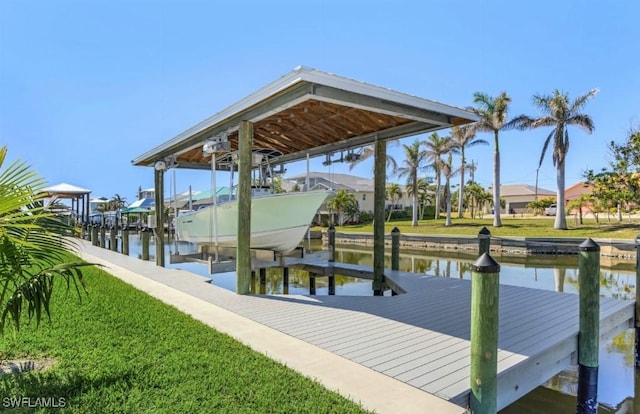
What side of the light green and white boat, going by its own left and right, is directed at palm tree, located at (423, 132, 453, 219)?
left

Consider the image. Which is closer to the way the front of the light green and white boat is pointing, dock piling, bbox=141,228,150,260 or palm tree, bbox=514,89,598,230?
the palm tree

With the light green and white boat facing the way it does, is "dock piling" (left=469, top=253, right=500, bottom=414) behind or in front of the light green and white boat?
in front

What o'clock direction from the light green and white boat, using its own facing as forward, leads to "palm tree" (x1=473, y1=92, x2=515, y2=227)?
The palm tree is roughly at 9 o'clock from the light green and white boat.

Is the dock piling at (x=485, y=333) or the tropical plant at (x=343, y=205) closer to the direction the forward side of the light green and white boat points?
the dock piling

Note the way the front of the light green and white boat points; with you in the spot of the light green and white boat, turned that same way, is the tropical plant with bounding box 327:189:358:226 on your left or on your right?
on your left

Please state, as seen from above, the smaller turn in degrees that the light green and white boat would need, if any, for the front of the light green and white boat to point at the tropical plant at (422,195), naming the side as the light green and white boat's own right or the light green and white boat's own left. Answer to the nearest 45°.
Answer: approximately 90° to the light green and white boat's own left

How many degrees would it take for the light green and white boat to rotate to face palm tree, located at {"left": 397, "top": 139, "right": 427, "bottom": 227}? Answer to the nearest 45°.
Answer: approximately 90° to its left

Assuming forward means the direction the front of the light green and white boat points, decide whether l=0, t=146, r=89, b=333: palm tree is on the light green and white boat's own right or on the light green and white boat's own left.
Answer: on the light green and white boat's own right

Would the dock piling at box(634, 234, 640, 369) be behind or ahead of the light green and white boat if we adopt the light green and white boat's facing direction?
ahead

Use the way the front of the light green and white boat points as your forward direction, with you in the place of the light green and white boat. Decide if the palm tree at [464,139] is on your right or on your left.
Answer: on your left

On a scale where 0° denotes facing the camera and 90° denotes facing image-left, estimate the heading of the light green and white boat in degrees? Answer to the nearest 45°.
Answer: approximately 315°
